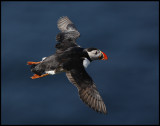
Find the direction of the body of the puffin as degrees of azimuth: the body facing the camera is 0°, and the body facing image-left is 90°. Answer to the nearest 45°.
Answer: approximately 270°
